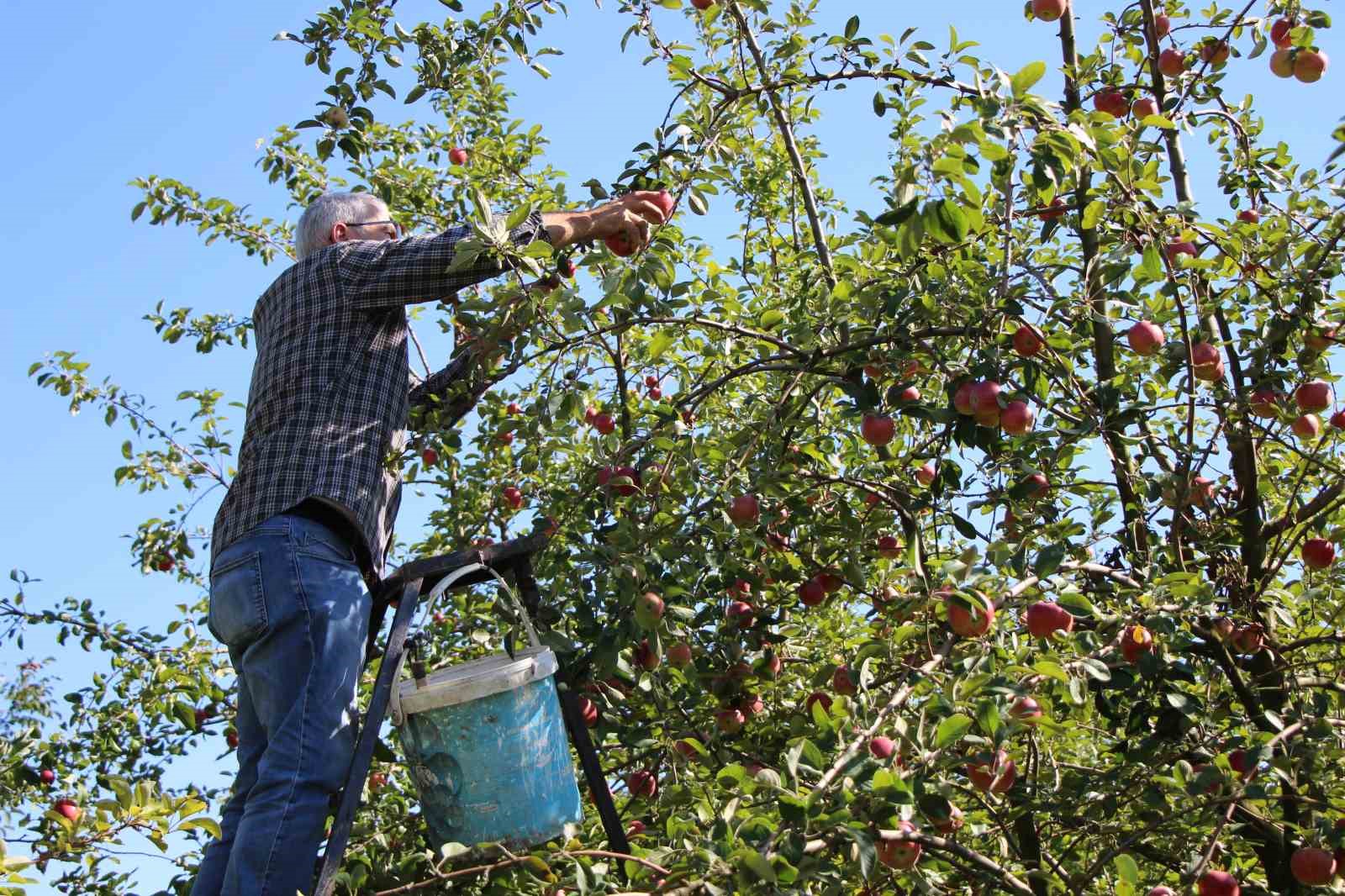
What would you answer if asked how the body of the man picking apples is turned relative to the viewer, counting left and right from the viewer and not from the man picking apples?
facing away from the viewer and to the right of the viewer

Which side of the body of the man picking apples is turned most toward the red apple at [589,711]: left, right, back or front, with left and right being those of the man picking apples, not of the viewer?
front
